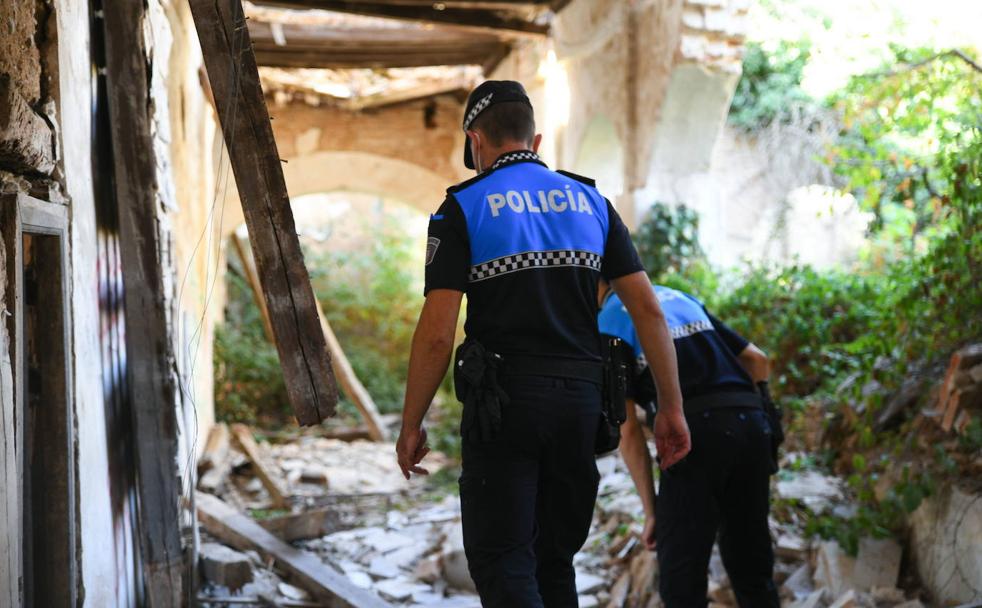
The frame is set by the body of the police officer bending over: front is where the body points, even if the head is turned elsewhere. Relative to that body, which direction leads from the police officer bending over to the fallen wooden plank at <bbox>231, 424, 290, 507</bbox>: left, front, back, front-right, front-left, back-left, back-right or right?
front

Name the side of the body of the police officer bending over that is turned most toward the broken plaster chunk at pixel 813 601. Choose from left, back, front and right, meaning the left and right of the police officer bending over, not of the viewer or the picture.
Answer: right

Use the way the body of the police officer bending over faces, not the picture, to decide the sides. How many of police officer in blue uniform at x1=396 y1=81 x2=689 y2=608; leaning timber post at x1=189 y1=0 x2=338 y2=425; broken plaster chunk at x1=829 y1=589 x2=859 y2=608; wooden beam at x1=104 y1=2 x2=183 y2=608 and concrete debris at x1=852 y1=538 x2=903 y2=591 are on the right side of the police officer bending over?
2

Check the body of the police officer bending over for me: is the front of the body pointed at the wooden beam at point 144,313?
no

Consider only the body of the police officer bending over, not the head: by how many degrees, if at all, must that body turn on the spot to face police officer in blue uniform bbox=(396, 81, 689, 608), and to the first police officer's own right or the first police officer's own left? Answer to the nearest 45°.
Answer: approximately 90° to the first police officer's own left

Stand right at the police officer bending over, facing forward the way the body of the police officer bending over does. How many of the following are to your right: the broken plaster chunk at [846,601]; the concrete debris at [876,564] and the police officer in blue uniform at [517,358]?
2

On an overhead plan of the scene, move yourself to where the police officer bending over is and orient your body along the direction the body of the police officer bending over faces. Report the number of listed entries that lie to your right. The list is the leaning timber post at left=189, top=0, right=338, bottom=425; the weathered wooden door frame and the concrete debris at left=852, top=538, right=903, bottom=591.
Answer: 1

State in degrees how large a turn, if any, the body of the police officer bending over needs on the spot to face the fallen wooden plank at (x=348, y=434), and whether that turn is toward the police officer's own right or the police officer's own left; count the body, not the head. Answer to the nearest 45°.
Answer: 0° — they already face it

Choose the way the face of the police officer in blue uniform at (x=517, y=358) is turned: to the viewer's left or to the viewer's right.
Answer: to the viewer's left

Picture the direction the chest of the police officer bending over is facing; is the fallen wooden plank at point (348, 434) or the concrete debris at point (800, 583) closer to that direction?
the fallen wooden plank

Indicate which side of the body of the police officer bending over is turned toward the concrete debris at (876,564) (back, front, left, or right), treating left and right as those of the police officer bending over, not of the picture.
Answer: right

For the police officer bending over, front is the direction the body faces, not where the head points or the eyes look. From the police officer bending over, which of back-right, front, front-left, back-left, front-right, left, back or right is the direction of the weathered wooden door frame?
left
